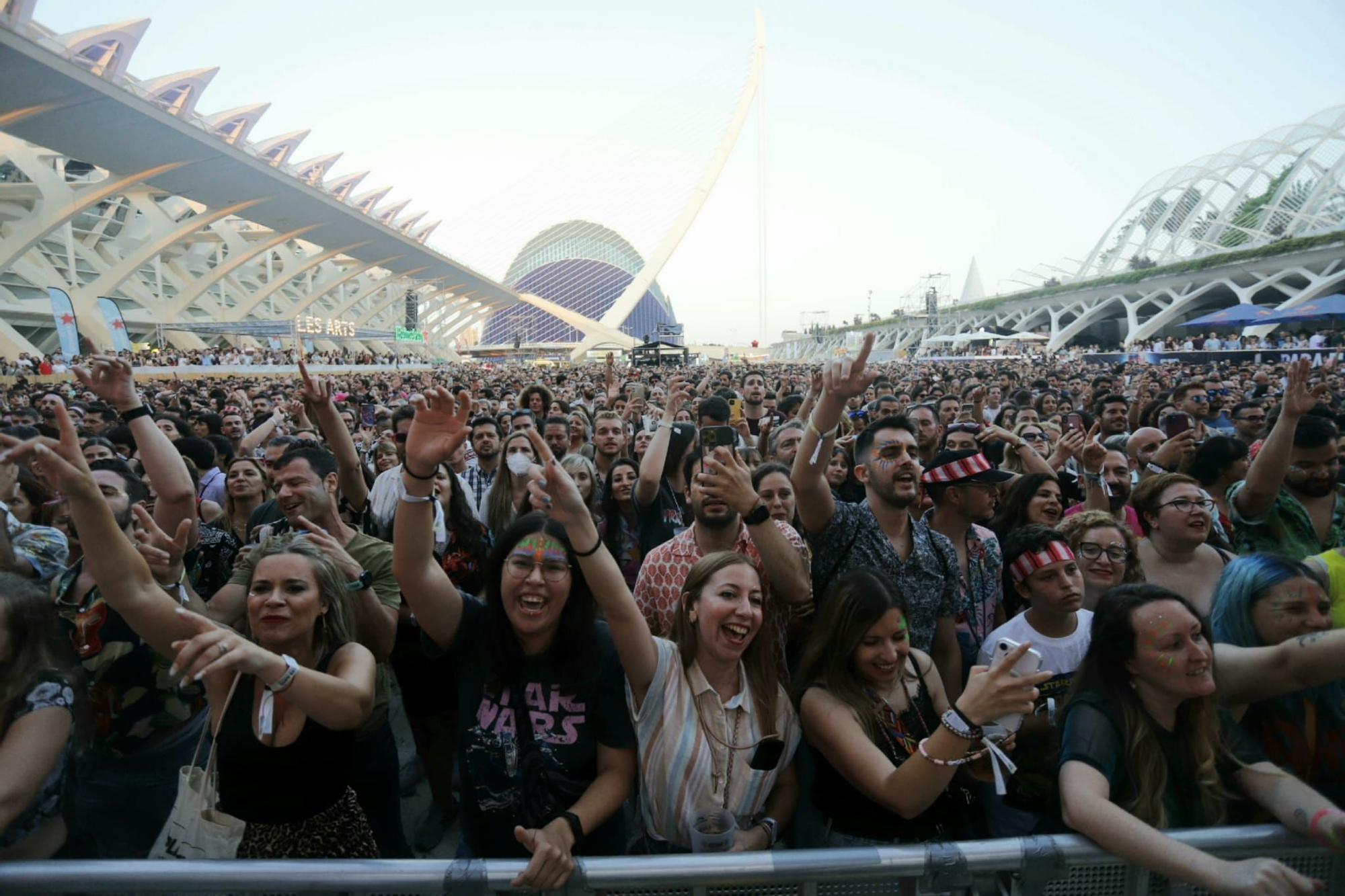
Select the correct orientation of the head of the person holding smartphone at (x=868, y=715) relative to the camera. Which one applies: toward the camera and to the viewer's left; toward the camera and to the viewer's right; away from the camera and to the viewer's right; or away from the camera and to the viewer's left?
toward the camera and to the viewer's right

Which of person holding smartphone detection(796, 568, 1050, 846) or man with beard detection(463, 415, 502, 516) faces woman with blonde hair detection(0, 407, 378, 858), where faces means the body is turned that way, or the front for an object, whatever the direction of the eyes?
the man with beard

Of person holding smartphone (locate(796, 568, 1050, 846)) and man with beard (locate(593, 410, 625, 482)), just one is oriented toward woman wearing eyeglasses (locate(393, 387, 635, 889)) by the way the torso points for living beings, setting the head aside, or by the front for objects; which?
the man with beard

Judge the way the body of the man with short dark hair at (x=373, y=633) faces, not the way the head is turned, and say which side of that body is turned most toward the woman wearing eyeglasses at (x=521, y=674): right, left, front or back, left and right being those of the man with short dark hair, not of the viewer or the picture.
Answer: left

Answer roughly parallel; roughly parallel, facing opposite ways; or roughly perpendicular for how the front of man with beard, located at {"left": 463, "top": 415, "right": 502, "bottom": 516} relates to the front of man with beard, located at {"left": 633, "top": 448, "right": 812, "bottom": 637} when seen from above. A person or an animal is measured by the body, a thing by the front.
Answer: roughly parallel

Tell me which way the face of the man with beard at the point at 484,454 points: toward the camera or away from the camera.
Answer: toward the camera

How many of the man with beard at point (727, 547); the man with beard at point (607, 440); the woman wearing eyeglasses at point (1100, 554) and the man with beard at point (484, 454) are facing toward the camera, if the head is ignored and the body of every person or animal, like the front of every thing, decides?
4

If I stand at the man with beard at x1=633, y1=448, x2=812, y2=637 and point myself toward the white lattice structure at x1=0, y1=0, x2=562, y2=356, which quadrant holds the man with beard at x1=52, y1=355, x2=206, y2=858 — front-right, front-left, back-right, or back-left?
front-left

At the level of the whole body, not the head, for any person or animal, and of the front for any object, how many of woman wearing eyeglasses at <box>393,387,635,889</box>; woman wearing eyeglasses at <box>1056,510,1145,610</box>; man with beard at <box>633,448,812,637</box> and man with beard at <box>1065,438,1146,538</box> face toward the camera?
4

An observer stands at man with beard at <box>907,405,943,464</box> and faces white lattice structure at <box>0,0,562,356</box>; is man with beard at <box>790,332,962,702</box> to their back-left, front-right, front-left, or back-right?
back-left

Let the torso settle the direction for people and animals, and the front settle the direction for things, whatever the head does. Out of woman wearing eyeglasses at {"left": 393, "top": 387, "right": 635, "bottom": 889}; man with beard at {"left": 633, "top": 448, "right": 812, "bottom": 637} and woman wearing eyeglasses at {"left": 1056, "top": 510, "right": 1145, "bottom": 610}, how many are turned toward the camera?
3

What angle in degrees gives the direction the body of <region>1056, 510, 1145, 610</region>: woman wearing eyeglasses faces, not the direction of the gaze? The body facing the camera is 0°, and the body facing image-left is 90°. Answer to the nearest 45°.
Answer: approximately 0°

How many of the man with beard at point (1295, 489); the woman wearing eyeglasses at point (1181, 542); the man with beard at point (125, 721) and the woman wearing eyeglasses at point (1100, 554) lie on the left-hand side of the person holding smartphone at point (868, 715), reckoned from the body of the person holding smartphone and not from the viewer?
3

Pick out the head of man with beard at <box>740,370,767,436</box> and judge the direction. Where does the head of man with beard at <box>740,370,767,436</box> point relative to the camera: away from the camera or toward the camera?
toward the camera

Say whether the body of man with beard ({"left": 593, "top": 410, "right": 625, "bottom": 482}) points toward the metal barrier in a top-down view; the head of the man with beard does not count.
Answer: yes

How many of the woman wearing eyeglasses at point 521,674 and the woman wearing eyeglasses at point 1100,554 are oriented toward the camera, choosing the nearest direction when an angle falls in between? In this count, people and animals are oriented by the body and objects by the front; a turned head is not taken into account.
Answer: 2

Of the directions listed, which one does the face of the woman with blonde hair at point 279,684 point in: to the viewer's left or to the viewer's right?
to the viewer's left

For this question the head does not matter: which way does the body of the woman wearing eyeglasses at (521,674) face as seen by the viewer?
toward the camera

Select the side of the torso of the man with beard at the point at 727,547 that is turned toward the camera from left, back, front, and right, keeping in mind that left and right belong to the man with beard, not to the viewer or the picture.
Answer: front
